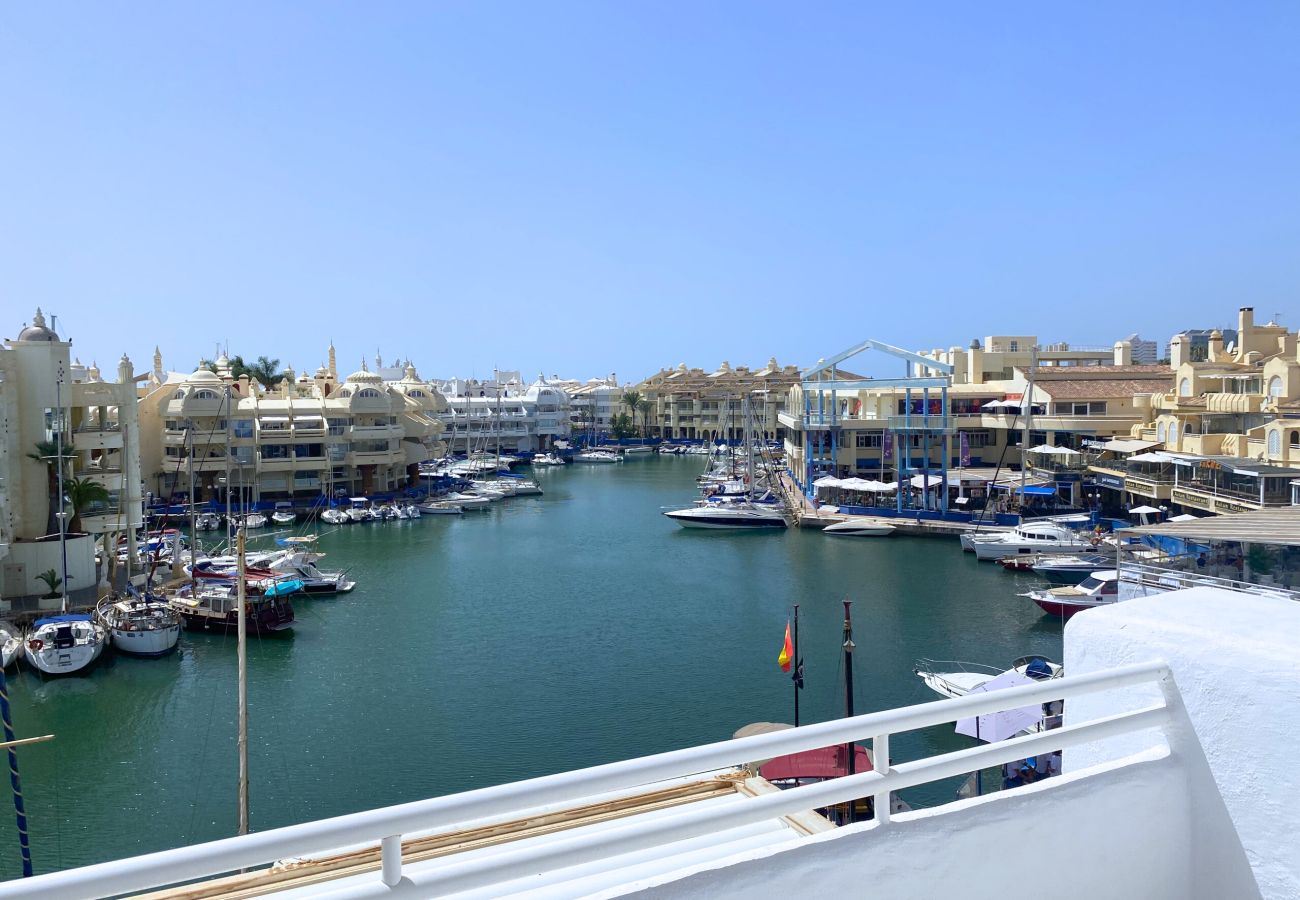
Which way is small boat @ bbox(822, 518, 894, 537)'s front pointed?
to the viewer's left

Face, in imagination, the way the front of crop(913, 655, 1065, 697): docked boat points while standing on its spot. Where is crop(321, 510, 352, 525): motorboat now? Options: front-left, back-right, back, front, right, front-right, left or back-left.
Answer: front-right

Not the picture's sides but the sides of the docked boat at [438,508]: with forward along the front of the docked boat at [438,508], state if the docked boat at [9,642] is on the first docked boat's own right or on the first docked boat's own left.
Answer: on the first docked boat's own right

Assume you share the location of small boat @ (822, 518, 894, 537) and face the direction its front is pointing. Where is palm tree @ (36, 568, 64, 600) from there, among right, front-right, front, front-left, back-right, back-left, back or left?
front-left

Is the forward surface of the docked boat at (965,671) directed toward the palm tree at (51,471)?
yes

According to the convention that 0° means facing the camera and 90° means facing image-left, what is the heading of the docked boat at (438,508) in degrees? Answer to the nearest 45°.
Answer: approximately 270°

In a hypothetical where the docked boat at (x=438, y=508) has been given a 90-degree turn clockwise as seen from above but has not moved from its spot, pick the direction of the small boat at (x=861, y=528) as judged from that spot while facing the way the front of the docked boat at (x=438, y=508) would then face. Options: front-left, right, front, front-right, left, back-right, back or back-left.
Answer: front-left

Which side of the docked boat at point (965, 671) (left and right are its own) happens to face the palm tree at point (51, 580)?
front

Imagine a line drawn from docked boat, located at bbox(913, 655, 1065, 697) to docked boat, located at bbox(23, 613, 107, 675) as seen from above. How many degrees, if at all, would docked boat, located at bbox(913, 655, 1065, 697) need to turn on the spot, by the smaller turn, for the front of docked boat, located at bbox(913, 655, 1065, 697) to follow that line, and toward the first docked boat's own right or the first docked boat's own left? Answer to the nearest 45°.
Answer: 0° — it already faces it

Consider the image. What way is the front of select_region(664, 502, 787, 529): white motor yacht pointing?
to the viewer's left
